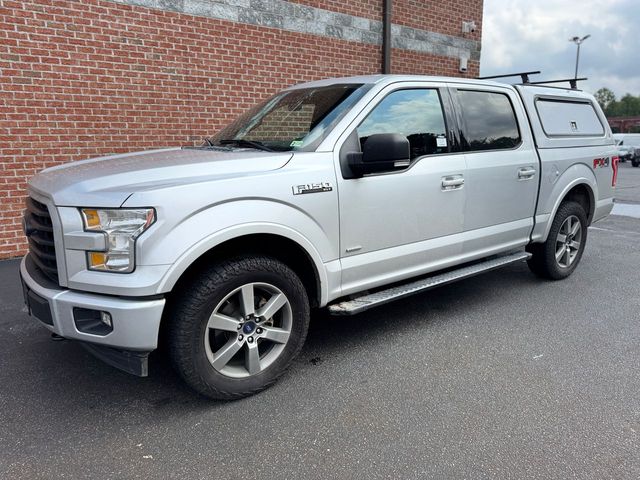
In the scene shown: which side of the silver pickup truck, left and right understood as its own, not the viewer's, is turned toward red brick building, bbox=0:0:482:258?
right

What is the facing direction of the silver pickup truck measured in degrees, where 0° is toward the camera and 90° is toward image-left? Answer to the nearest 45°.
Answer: approximately 45°

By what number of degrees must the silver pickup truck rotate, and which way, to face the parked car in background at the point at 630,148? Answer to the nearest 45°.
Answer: approximately 180°
